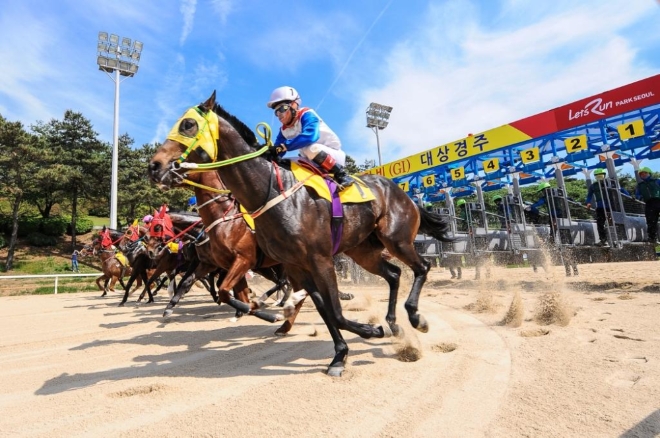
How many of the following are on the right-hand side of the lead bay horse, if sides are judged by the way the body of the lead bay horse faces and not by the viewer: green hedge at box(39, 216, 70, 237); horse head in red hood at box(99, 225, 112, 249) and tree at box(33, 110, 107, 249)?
3

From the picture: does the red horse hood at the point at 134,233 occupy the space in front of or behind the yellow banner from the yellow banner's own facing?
in front

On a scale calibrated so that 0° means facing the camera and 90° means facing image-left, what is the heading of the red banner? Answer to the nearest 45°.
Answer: approximately 45°

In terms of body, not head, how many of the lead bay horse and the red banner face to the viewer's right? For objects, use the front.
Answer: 0

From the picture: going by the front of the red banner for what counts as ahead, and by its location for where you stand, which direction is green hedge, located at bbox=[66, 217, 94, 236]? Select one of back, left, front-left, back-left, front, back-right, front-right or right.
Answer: front-right

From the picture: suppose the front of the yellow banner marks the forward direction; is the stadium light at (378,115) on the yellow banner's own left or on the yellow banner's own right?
on the yellow banner's own right

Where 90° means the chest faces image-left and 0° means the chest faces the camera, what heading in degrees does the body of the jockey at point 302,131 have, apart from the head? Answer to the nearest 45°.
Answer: approximately 45°

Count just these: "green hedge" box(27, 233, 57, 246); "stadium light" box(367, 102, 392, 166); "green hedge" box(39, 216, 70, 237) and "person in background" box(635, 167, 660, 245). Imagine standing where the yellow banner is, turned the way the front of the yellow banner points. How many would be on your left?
1

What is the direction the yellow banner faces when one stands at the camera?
facing the viewer and to the left of the viewer

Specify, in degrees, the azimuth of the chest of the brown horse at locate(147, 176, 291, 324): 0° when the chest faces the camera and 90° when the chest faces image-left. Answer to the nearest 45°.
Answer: approximately 45°
